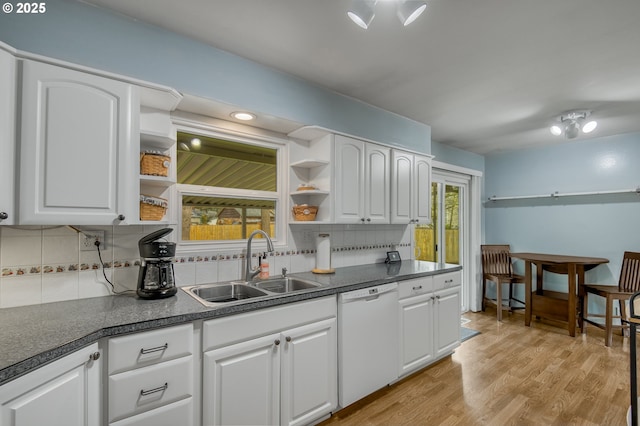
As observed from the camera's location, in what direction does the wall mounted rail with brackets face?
facing the viewer

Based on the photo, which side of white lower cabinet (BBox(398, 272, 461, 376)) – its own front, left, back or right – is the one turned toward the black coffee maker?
right

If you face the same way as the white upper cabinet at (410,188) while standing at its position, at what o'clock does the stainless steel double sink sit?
The stainless steel double sink is roughly at 3 o'clock from the white upper cabinet.

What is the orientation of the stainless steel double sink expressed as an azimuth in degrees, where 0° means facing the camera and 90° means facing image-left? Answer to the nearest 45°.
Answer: approximately 315°

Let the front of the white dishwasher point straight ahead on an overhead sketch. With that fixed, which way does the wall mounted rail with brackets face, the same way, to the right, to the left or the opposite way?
to the right

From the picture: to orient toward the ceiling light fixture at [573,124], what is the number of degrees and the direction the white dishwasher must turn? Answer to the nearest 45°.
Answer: approximately 90° to its left

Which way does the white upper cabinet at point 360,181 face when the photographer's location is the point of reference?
facing the viewer and to the right of the viewer

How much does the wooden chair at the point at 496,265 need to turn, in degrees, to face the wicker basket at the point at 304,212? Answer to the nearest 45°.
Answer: approximately 90° to its right

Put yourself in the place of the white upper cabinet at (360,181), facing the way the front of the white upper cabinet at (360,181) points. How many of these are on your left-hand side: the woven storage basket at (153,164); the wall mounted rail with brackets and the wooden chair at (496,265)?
2

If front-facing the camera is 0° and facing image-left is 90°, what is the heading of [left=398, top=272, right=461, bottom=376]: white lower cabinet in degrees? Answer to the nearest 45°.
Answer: approximately 315°

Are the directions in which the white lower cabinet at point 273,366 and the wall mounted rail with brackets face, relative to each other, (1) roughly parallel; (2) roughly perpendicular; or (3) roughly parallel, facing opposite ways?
roughly perpendicular

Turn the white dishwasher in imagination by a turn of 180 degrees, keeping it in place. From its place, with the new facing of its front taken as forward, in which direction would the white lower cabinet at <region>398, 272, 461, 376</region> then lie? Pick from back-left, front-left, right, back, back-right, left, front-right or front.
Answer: right

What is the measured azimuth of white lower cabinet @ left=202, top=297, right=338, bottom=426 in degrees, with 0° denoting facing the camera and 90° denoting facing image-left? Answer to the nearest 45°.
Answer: approximately 315°
